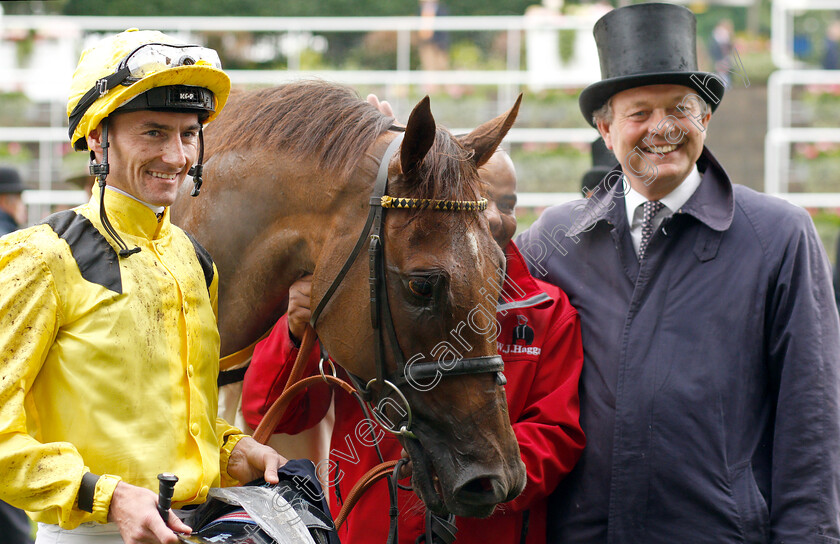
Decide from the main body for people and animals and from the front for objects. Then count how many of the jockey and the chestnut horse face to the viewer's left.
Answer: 0

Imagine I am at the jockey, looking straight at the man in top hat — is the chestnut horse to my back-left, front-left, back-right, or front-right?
front-left

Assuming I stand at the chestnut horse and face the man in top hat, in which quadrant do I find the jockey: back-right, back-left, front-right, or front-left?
back-right

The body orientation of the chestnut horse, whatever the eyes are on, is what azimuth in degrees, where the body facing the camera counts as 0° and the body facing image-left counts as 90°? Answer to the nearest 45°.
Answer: approximately 315°

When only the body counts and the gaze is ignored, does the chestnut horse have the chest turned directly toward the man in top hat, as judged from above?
no

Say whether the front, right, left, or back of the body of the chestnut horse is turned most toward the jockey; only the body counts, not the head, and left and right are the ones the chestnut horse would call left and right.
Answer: right

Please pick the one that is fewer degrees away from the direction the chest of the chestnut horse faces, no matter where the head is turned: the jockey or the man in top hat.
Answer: the man in top hat

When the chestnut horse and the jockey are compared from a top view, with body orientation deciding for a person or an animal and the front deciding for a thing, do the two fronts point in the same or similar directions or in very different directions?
same or similar directions

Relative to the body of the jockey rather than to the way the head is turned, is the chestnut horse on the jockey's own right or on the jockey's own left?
on the jockey's own left
